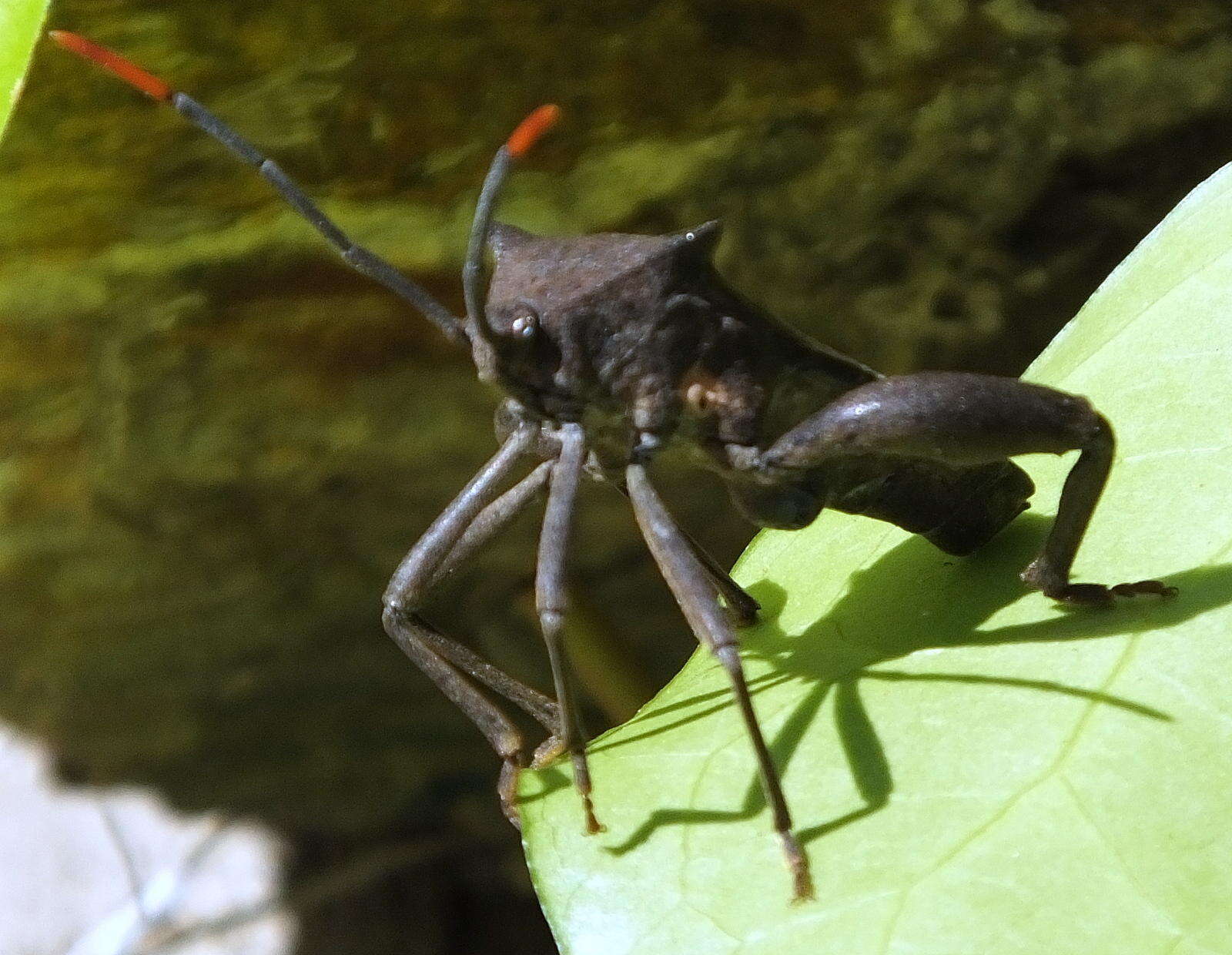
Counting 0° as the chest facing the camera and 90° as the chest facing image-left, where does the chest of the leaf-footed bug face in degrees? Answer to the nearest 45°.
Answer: approximately 45°
